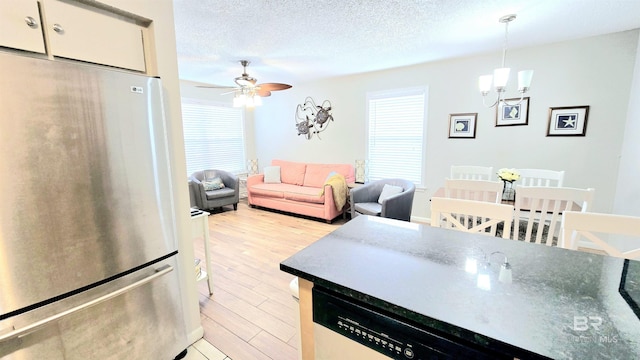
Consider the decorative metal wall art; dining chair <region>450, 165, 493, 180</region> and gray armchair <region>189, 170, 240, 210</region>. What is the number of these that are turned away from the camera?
0

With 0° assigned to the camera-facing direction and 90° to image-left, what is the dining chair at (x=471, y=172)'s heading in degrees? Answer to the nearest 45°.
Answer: approximately 0°

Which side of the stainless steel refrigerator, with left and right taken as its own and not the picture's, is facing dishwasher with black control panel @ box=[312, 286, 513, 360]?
front

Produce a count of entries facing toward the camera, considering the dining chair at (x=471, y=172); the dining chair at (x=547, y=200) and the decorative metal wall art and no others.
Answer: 2

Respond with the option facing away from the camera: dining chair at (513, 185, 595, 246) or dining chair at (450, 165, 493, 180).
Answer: dining chair at (513, 185, 595, 246)

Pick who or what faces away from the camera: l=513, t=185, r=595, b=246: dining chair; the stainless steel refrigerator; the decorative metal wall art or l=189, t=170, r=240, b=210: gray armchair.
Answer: the dining chair

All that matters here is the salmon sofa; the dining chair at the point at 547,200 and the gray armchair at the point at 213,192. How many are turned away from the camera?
1

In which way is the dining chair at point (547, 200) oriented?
away from the camera

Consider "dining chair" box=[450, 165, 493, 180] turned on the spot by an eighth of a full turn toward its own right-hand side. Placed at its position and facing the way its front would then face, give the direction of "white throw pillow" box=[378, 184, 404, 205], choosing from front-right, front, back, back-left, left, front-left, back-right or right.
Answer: front-right

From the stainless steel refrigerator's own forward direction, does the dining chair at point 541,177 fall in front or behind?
in front

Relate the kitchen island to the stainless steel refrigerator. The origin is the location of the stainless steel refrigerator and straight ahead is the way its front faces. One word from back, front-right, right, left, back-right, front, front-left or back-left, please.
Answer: front

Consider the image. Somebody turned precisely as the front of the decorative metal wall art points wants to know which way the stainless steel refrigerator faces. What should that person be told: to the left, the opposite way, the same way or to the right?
to the left

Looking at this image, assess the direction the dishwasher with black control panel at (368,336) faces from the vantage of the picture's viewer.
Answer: facing the viewer and to the left of the viewer

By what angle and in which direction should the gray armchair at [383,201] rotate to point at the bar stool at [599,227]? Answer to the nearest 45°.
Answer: approximately 90° to its left

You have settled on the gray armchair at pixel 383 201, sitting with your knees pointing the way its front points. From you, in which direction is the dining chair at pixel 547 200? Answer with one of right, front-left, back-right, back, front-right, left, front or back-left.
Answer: left

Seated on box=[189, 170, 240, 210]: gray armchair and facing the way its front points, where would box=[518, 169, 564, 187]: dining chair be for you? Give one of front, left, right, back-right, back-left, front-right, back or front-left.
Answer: front

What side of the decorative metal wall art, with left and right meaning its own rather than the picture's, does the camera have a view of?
front

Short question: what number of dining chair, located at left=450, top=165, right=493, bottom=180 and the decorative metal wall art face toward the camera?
2

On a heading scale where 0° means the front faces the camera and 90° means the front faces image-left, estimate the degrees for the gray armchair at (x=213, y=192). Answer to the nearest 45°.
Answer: approximately 315°

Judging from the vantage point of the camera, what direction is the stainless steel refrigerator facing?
facing the viewer and to the right of the viewer
